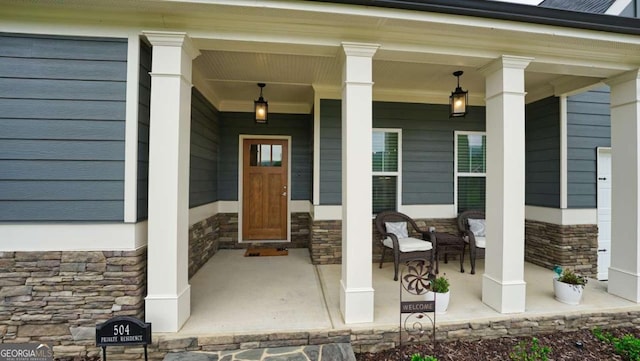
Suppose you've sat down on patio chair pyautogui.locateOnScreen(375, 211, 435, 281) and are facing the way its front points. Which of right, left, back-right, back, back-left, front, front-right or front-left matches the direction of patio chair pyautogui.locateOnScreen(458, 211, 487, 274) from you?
left

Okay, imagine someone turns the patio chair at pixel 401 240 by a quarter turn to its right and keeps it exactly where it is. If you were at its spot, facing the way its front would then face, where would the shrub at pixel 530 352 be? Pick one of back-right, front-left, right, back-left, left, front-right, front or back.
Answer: left

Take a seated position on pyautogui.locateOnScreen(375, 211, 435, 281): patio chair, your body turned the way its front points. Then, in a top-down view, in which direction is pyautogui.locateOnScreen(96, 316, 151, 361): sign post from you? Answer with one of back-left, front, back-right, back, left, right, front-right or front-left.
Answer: right

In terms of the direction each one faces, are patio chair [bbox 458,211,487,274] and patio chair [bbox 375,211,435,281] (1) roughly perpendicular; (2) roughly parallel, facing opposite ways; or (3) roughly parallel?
roughly parallel

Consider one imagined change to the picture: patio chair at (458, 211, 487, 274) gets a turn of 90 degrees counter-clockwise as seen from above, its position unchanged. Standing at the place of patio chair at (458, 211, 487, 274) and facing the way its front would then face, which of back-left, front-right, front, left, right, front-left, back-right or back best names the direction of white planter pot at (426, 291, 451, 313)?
back-right

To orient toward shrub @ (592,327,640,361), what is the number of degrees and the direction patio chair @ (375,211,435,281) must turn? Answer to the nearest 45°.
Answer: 0° — it already faces it

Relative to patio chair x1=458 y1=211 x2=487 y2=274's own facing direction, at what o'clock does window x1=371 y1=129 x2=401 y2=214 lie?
The window is roughly at 4 o'clock from the patio chair.

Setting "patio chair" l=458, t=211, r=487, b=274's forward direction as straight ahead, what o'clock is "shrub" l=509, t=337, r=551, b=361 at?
The shrub is roughly at 1 o'clock from the patio chair.

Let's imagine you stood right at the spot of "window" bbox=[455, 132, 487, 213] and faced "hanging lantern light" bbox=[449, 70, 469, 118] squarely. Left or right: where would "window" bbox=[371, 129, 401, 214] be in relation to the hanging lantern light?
right

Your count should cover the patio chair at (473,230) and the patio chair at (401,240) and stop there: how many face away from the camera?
0

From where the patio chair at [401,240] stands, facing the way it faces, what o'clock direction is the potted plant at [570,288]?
The potted plant is roughly at 11 o'clock from the patio chair.

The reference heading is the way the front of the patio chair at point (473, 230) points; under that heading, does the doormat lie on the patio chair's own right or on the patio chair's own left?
on the patio chair's own right

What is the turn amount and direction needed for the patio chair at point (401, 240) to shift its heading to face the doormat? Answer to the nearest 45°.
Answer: approximately 135° to its right

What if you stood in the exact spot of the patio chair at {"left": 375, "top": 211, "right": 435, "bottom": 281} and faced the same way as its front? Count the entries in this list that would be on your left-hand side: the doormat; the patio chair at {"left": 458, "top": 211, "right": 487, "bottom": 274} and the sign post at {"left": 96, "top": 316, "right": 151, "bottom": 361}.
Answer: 1
